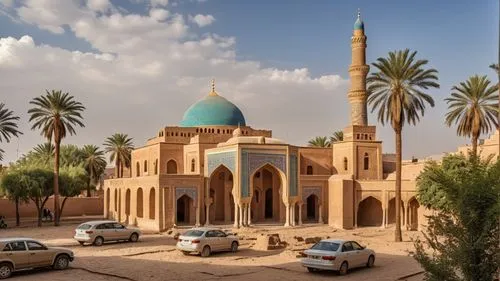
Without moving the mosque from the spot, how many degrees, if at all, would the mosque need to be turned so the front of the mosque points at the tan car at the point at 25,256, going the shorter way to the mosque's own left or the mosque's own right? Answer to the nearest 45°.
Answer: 0° — it already faces it

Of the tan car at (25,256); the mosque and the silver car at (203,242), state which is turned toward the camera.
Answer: the mosque

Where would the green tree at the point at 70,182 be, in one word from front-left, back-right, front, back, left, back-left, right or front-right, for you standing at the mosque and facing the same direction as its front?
right

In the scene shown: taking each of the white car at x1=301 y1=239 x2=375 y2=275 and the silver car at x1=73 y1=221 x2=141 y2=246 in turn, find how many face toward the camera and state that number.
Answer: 0

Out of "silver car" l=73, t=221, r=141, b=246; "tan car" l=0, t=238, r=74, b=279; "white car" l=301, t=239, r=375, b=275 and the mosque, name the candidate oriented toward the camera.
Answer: the mosque

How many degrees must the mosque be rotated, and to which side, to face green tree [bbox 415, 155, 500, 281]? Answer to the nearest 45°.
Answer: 0° — it already faces it

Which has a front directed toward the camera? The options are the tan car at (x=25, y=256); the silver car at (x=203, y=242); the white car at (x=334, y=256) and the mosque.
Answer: the mosque

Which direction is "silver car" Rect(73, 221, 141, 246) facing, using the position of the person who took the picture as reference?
facing away from the viewer and to the right of the viewer

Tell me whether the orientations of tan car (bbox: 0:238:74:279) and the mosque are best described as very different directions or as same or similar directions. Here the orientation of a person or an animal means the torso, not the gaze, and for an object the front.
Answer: very different directions
